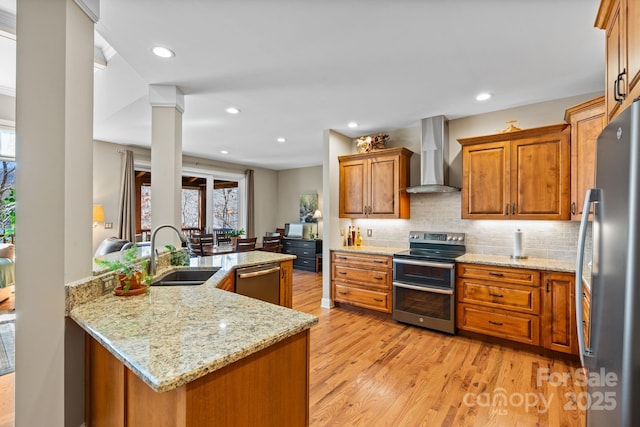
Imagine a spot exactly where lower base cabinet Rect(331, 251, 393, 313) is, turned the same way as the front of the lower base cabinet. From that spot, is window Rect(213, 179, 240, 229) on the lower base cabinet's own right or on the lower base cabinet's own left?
on the lower base cabinet's own right

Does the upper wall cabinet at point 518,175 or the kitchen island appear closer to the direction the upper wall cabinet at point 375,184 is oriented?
the kitchen island

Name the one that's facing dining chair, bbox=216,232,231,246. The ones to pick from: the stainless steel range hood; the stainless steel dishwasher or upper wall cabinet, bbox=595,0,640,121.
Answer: the upper wall cabinet

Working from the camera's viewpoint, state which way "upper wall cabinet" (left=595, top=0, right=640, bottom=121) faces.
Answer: facing to the left of the viewer

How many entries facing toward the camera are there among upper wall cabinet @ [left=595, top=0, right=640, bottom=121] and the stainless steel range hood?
1

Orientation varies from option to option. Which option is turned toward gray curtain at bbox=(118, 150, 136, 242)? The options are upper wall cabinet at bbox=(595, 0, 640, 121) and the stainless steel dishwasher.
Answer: the upper wall cabinet

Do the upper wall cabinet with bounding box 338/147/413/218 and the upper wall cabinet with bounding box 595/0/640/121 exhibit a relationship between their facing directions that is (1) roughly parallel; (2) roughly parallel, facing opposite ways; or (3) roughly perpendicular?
roughly perpendicular

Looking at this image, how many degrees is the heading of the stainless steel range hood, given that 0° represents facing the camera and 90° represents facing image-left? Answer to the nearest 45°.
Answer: approximately 0°
